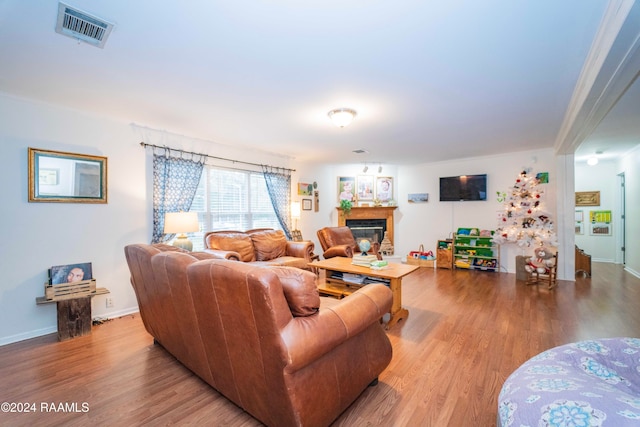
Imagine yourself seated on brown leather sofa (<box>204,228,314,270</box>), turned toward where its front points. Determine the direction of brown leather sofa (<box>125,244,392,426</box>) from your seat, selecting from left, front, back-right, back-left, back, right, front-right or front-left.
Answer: front-right

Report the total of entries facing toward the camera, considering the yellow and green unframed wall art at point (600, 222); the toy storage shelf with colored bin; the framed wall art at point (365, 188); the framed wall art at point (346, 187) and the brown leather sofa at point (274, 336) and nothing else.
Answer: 4

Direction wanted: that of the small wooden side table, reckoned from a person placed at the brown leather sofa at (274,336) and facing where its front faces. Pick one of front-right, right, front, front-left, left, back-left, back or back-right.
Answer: left

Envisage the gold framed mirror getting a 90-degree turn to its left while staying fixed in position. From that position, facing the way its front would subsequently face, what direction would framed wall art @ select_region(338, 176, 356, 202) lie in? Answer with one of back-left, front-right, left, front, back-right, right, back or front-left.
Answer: front-right

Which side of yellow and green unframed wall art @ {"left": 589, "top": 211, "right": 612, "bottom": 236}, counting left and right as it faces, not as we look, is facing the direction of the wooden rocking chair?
front

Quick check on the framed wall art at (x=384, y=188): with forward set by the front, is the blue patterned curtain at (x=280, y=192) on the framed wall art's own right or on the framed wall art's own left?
on the framed wall art's own right

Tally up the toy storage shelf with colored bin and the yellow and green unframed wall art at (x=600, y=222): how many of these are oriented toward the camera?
2

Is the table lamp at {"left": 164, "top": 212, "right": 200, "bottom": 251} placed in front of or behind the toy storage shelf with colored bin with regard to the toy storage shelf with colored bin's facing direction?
in front

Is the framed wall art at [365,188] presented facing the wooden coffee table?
yes

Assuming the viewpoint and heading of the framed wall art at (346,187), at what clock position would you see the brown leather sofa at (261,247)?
The brown leather sofa is roughly at 1 o'clock from the framed wall art.

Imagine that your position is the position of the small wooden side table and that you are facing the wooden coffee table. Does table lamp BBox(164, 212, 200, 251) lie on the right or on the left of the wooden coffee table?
left

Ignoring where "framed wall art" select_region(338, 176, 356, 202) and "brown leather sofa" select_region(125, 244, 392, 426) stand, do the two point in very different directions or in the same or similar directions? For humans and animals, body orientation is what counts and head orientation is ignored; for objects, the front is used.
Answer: very different directions

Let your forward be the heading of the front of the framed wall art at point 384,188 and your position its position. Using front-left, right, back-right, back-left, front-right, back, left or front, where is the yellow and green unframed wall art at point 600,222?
left

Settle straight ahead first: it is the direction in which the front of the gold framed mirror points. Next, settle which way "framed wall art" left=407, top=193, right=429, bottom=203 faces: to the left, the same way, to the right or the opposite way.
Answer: to the right
